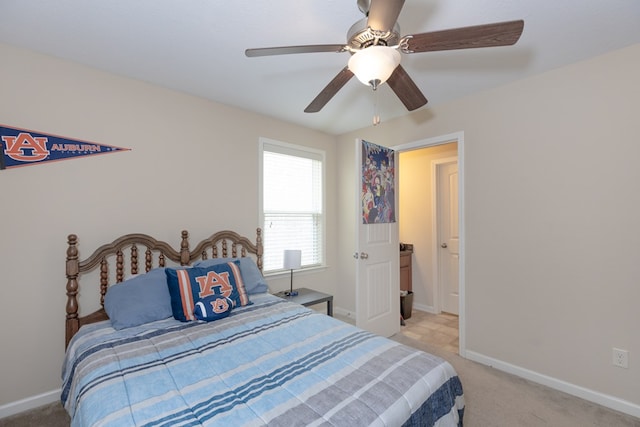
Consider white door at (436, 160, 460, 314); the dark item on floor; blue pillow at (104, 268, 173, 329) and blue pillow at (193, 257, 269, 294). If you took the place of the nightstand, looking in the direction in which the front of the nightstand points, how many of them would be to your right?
2

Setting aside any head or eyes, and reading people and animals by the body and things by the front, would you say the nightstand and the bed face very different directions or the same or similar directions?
same or similar directions

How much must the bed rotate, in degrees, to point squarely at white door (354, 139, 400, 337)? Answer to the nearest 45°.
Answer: approximately 90° to its left

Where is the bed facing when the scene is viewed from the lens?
facing the viewer and to the right of the viewer

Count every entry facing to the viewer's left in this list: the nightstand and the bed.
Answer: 0

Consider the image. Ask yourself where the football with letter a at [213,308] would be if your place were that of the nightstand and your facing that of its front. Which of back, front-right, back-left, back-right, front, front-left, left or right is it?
right

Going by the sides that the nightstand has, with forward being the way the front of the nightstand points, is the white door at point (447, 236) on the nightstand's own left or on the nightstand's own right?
on the nightstand's own left

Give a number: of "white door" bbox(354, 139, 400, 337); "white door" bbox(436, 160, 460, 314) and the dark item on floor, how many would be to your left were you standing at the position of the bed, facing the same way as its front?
3

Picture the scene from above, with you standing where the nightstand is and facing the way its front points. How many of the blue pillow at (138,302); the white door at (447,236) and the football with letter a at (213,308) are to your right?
2

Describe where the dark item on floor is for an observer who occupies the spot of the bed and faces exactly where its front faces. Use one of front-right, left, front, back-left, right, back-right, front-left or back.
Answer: left

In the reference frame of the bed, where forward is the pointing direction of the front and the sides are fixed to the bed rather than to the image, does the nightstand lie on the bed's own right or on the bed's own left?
on the bed's own left

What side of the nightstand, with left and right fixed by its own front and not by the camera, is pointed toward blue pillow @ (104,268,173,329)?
right

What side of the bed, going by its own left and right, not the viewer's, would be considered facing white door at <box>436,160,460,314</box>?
left
